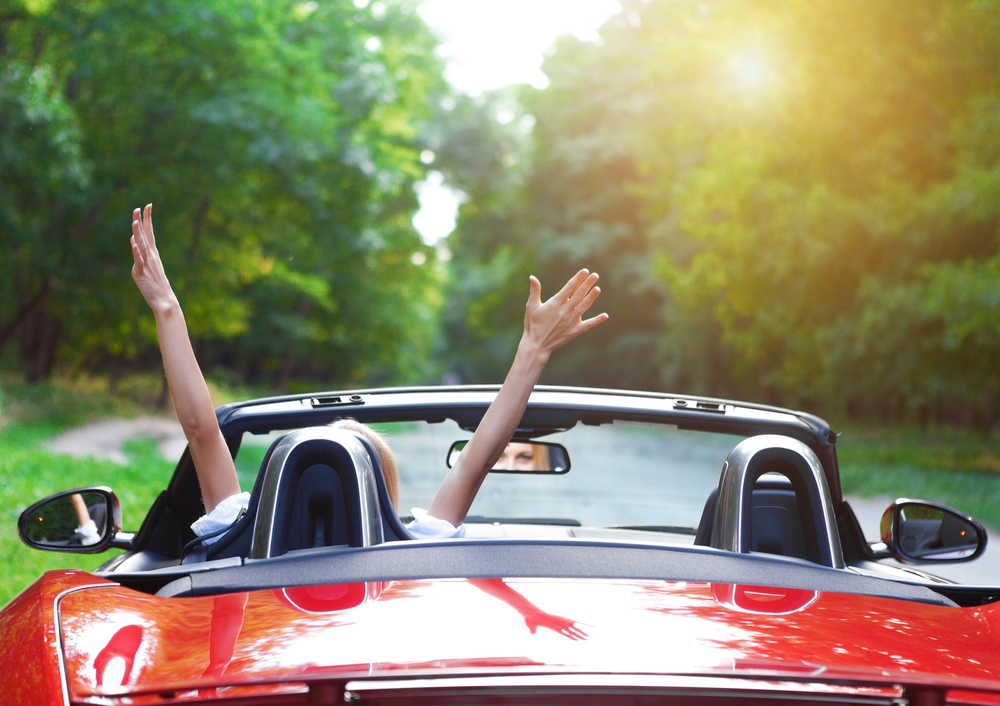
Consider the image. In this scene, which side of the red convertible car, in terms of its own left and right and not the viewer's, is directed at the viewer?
back

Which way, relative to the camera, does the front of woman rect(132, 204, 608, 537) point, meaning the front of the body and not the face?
away from the camera
